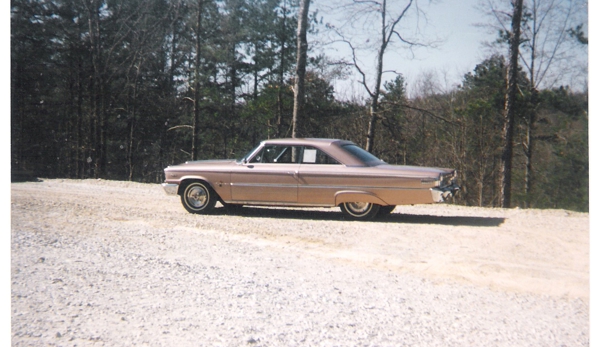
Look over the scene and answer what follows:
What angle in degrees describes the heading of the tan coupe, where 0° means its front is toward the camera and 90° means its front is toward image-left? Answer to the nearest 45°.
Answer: approximately 90°
